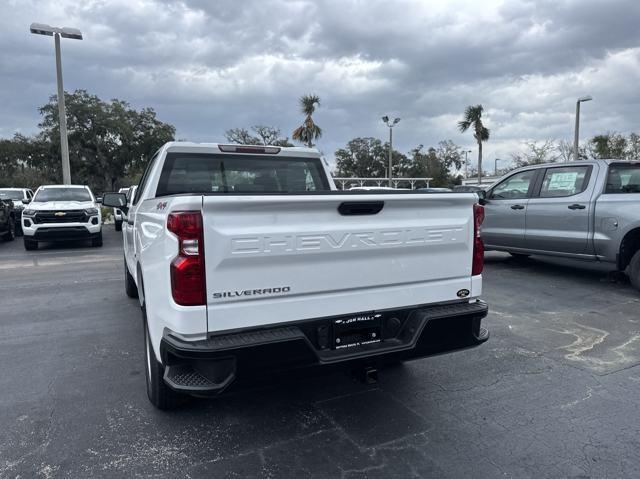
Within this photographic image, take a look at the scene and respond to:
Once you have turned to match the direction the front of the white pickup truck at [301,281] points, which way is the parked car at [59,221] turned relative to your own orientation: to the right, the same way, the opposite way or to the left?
the opposite way

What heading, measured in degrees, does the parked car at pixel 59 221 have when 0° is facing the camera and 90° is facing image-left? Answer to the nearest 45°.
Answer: approximately 0°

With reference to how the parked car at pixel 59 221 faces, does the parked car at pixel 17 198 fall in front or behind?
behind

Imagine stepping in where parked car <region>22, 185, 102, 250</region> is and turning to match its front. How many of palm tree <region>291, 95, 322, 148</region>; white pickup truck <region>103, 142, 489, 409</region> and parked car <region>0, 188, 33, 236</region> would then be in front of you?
1

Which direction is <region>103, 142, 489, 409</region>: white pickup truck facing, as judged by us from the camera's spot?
facing away from the viewer and to the left of the viewer

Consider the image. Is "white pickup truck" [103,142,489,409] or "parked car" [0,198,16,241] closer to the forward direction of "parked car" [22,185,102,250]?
the white pickup truck

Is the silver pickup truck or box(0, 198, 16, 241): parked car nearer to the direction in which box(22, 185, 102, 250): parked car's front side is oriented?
the silver pickup truck

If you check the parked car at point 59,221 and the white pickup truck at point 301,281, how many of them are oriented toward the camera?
1

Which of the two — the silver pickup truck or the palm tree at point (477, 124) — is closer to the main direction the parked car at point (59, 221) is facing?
the silver pickup truck

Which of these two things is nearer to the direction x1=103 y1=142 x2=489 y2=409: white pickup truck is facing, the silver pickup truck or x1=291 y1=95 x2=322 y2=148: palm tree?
the palm tree

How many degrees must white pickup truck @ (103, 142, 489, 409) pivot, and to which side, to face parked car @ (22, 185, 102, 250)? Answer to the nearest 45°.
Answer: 0° — it already faces it
